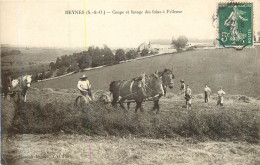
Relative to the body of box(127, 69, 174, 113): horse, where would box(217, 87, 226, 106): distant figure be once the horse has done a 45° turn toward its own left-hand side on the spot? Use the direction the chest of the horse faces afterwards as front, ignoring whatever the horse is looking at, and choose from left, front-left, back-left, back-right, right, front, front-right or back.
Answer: front-right

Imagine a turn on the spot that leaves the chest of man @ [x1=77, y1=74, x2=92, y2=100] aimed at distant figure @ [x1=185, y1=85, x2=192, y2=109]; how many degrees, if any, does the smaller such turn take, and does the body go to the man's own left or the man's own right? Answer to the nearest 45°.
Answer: approximately 45° to the man's own left

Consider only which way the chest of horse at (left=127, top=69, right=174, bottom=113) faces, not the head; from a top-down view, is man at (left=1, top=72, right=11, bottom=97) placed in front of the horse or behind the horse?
behind

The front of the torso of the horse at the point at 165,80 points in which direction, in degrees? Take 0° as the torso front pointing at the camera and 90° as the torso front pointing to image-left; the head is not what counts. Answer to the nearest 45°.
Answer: approximately 270°

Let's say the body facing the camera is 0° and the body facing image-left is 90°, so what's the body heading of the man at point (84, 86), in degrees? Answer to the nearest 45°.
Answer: approximately 315°

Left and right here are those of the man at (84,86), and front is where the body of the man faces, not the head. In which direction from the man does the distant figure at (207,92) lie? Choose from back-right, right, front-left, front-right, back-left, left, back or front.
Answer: front-left

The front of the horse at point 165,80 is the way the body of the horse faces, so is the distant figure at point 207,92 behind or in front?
in front
